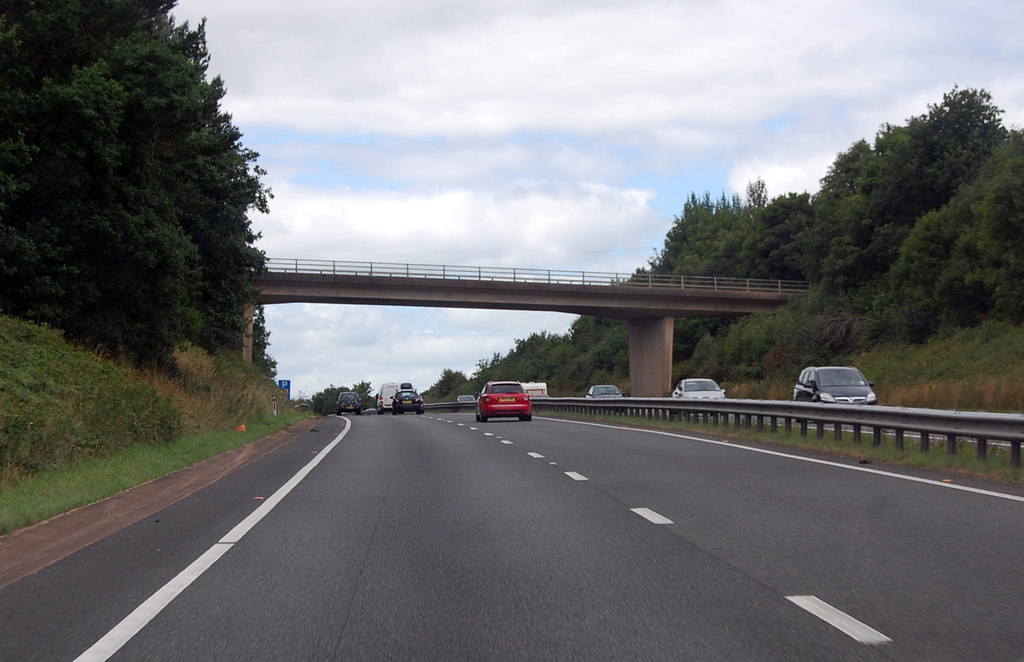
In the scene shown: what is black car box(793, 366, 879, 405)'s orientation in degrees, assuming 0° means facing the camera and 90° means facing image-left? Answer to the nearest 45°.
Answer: approximately 315°

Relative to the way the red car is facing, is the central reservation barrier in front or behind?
behind

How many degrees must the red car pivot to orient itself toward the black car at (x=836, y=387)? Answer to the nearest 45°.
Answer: approximately 135° to its right

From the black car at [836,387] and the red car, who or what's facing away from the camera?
the red car

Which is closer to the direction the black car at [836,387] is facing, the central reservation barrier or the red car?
the central reservation barrier

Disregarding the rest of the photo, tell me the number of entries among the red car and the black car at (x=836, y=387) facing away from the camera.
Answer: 1

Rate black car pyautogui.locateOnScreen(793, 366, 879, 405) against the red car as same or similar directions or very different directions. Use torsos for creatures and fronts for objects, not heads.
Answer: very different directions

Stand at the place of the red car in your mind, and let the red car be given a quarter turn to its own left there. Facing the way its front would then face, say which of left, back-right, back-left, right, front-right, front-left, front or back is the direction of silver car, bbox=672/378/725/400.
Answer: back

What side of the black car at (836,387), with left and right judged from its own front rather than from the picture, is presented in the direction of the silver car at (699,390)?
back

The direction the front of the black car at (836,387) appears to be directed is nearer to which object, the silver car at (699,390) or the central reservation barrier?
the central reservation barrier

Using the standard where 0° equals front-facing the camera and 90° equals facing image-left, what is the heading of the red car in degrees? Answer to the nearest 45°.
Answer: approximately 180°
